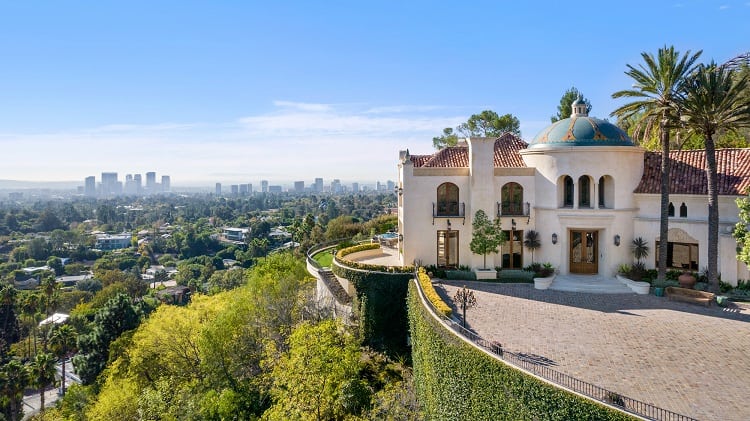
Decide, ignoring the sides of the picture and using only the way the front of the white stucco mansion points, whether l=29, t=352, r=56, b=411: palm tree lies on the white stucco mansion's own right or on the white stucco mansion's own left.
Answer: on the white stucco mansion's own right

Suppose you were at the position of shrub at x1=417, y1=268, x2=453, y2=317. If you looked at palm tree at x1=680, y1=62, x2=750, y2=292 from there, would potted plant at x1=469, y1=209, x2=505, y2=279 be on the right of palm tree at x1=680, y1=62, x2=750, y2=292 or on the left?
left

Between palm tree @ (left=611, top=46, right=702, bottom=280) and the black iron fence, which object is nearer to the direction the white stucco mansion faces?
the black iron fence

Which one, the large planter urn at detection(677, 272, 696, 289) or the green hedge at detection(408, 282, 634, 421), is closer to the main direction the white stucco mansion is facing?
the green hedge

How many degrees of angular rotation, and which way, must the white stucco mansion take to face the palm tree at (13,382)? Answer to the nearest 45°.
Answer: approximately 90° to its right

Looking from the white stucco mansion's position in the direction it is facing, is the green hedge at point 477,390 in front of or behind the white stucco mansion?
in front

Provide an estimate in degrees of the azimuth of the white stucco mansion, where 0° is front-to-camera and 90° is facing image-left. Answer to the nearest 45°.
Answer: approximately 0°

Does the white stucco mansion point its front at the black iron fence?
yes
